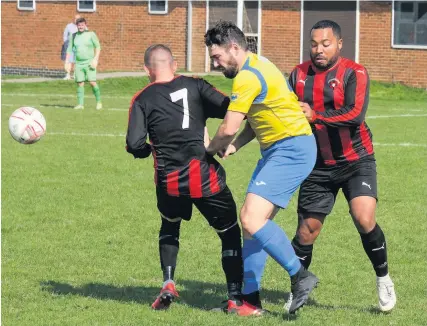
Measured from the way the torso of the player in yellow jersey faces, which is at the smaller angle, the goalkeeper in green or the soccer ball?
the soccer ball

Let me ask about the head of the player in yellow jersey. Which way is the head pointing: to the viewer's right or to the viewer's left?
to the viewer's left

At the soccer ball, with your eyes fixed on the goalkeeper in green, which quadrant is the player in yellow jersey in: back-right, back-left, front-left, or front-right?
back-right

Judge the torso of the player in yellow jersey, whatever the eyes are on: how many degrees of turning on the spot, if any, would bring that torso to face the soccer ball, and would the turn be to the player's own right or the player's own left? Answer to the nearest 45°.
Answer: approximately 45° to the player's own right

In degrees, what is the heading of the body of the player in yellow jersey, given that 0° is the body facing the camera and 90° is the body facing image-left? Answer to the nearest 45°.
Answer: approximately 90°

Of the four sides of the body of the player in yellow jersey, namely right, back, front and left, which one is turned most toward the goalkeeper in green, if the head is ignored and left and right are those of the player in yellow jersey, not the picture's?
right
